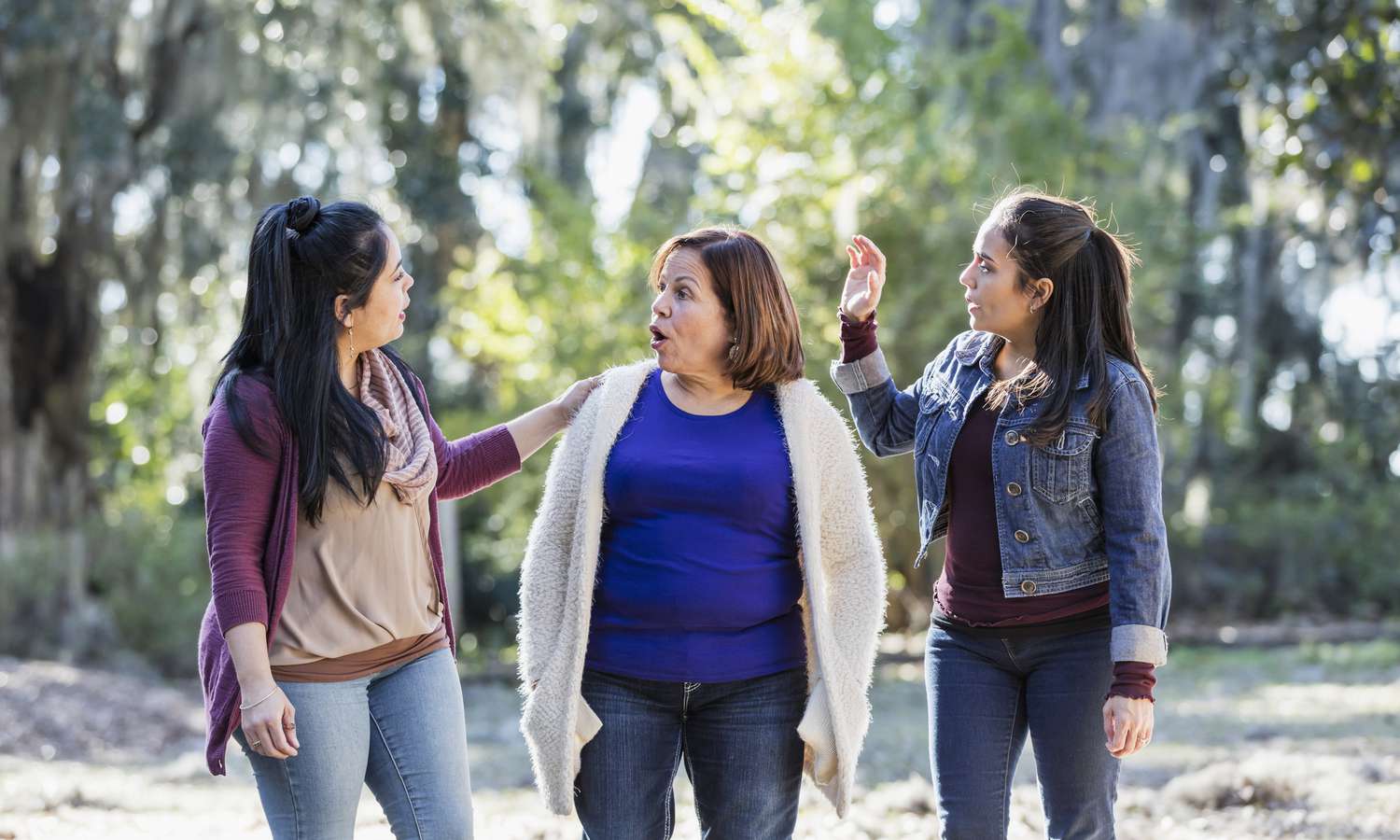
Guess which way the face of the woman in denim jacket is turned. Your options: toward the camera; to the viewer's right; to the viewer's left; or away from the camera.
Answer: to the viewer's left

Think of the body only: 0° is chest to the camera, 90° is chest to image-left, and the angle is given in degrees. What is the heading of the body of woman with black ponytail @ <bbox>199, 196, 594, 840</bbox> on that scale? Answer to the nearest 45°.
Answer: approximately 315°

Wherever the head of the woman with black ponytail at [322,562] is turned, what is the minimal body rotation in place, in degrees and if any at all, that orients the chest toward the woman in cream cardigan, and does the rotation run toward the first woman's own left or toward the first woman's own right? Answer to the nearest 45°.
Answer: approximately 45° to the first woman's own left

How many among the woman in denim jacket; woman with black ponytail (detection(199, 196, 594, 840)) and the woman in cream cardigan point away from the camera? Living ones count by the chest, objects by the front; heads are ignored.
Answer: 0

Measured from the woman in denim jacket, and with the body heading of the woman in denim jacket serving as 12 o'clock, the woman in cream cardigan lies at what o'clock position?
The woman in cream cardigan is roughly at 1 o'clock from the woman in denim jacket.

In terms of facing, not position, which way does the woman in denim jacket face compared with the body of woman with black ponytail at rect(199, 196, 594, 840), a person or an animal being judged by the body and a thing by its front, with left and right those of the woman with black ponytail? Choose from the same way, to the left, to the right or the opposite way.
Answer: to the right

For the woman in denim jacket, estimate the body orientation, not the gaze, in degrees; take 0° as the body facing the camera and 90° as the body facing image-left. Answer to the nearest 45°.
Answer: approximately 45°

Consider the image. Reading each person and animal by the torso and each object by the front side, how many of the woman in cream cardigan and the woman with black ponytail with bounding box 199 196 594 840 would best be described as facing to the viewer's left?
0

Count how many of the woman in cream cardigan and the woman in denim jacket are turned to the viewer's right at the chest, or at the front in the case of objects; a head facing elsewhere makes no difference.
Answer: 0

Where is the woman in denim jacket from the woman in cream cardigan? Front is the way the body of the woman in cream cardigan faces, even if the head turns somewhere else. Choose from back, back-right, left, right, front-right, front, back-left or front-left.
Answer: left

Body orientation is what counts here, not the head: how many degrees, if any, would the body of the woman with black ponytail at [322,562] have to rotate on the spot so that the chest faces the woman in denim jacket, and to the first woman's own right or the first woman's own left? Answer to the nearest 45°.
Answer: approximately 45° to the first woman's own left

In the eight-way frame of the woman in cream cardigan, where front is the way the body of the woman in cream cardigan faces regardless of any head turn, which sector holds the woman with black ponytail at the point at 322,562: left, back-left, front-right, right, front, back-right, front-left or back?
right

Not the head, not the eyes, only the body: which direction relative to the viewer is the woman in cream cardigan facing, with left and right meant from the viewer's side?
facing the viewer

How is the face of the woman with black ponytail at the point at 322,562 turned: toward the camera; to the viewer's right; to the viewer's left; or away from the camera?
to the viewer's right
